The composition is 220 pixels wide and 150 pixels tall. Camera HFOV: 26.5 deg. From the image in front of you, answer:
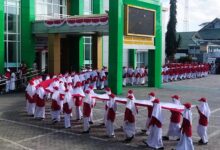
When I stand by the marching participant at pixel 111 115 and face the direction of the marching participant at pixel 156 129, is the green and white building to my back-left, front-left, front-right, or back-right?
back-left

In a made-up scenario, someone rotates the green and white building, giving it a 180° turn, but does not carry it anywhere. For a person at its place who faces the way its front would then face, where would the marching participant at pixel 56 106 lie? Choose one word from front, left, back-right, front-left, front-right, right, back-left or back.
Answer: back-left

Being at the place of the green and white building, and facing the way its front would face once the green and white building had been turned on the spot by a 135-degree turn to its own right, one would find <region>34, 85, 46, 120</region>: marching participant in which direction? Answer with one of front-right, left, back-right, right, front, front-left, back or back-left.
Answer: left

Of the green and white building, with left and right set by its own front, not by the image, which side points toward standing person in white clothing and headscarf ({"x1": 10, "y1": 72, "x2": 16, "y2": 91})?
right

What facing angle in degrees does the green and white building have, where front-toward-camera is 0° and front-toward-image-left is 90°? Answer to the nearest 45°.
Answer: approximately 315°

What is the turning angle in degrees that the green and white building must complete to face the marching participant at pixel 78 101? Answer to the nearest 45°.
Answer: approximately 45° to its right

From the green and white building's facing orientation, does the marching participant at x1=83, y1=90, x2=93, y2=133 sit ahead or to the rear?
ahead

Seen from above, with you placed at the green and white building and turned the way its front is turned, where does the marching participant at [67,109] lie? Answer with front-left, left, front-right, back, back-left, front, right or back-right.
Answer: front-right
